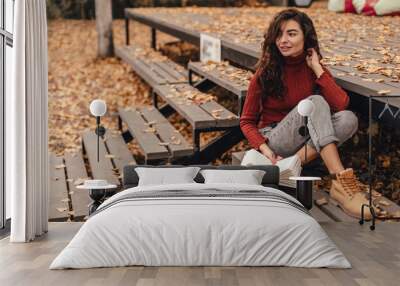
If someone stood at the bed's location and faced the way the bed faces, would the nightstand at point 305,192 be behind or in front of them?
behind

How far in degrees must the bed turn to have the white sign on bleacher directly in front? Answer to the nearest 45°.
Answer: approximately 180°

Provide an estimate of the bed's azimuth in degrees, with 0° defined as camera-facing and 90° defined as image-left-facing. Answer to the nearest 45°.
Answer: approximately 0°

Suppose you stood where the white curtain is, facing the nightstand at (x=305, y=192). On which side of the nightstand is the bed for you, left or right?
right

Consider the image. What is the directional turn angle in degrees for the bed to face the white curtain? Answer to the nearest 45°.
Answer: approximately 135° to its right
